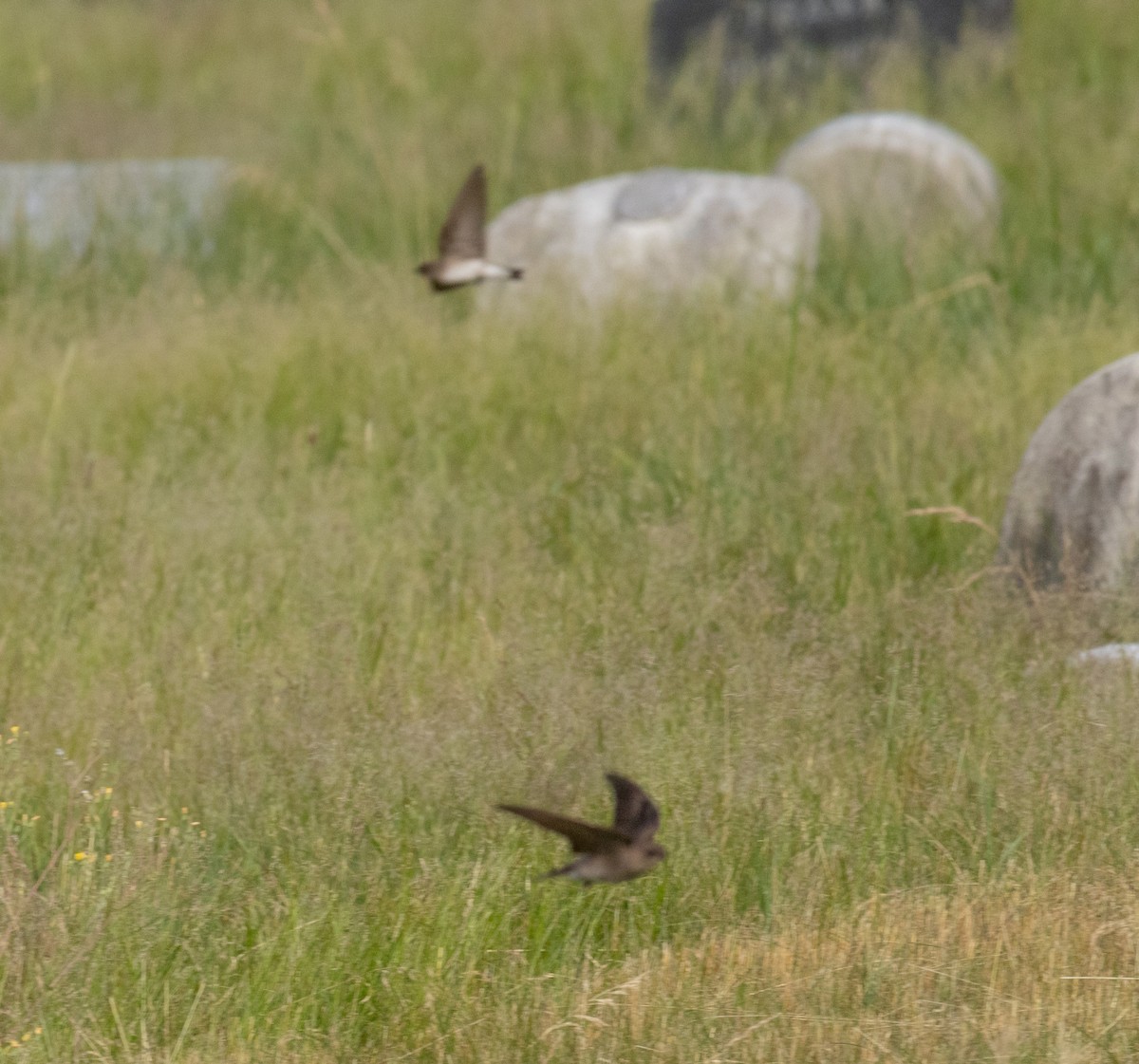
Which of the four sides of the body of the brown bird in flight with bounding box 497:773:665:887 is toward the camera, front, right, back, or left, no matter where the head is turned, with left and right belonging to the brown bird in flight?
right

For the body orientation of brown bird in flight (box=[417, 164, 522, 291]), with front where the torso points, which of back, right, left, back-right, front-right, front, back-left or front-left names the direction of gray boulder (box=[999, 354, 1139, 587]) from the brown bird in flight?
back-left

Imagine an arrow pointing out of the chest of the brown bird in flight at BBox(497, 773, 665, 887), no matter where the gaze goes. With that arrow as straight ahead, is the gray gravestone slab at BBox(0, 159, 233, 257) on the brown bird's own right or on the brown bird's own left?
on the brown bird's own left

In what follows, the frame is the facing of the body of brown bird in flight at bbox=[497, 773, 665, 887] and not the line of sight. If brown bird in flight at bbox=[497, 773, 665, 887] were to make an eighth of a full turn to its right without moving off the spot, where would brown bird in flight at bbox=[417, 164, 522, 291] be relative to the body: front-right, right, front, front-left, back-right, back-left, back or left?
back-left

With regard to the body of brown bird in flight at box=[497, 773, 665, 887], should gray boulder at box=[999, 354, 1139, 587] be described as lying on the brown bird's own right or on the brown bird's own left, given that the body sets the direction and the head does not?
on the brown bird's own left

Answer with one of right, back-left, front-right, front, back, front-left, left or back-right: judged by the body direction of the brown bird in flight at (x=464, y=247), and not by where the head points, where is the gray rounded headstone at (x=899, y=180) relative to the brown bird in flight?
back-right

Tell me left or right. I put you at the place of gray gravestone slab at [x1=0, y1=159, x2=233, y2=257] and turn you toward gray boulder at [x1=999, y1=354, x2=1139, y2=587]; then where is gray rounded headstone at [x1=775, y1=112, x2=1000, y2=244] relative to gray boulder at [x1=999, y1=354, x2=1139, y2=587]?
left

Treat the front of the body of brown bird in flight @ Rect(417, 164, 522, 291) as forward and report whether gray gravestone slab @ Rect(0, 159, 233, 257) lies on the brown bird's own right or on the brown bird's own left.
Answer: on the brown bird's own right

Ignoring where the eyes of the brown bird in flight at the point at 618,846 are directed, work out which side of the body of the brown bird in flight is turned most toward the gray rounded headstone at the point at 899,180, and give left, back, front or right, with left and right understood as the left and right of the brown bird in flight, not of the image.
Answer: left

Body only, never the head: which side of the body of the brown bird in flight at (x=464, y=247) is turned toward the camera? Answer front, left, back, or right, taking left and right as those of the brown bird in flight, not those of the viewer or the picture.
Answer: left
